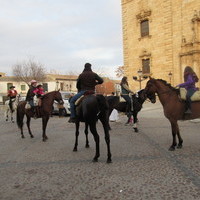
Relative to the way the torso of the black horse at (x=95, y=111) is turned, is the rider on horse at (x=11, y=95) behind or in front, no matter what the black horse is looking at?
in front

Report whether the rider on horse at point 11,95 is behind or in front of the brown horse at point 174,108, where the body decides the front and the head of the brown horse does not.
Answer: in front

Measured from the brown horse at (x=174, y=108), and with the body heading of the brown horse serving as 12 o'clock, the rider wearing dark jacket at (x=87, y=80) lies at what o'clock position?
The rider wearing dark jacket is roughly at 11 o'clock from the brown horse.

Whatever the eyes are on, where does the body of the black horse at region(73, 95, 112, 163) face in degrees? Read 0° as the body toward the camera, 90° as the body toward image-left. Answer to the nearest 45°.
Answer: approximately 135°

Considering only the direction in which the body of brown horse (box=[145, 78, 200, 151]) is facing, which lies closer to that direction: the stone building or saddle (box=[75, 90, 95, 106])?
the saddle

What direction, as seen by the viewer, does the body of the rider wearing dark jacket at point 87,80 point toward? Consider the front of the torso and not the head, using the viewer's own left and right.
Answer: facing away from the viewer and to the left of the viewer

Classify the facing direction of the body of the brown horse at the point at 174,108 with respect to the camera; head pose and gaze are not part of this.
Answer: to the viewer's left
